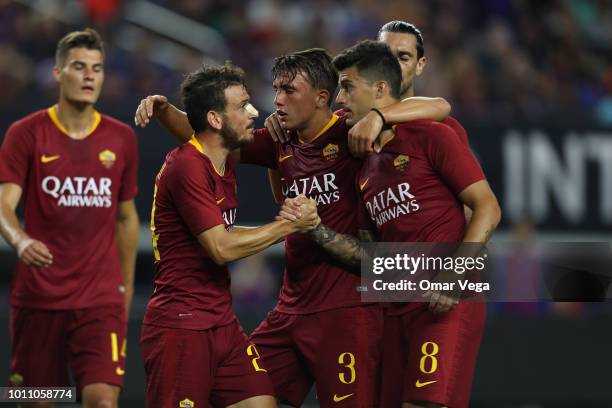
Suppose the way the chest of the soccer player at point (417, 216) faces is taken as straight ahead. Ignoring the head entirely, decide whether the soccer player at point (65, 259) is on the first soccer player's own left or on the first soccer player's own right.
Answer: on the first soccer player's own right

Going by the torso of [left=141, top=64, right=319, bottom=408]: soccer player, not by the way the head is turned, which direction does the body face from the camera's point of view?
to the viewer's right

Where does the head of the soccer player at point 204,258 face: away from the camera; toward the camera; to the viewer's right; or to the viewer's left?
to the viewer's right

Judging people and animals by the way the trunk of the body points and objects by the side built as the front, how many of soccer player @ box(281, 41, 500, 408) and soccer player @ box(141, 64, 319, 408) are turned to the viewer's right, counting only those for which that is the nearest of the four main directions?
1

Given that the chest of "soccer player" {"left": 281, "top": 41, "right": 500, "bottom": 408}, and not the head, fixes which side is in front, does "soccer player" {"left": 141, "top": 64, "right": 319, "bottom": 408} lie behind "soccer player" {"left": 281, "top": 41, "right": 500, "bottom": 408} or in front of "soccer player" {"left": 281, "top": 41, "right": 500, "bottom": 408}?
in front

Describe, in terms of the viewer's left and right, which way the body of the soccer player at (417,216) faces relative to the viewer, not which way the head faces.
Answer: facing the viewer and to the left of the viewer
